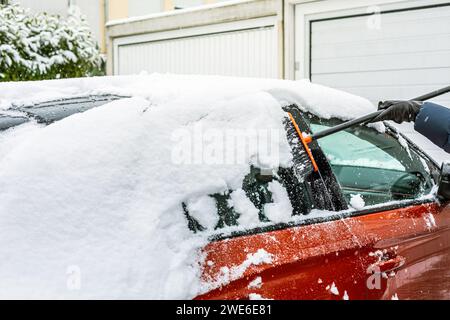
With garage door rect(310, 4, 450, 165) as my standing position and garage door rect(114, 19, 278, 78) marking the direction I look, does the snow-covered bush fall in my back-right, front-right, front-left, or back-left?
front-left

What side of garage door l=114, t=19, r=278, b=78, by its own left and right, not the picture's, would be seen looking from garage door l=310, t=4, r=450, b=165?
left

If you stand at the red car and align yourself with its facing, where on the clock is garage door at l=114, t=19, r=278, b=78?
The garage door is roughly at 10 o'clock from the red car.

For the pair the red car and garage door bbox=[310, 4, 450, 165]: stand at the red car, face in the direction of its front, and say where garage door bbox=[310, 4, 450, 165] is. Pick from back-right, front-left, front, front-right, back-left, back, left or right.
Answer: front-left

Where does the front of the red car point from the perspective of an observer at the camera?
facing away from the viewer and to the right of the viewer

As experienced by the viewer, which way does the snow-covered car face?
facing away from the viewer and to the right of the viewer

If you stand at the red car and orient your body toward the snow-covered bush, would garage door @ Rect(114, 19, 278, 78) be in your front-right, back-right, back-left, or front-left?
front-right

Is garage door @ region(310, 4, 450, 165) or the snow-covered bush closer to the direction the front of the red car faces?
the garage door

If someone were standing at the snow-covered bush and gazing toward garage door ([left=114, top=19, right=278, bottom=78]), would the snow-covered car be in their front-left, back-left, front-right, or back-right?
front-right

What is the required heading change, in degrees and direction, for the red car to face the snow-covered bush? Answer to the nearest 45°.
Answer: approximately 90° to its left

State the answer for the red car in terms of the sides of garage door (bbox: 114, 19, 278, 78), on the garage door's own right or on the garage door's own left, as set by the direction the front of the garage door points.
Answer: on the garage door's own left

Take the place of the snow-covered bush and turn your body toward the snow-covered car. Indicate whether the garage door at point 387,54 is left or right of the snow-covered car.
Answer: left

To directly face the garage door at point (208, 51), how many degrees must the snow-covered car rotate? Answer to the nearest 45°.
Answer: approximately 45° to its left
